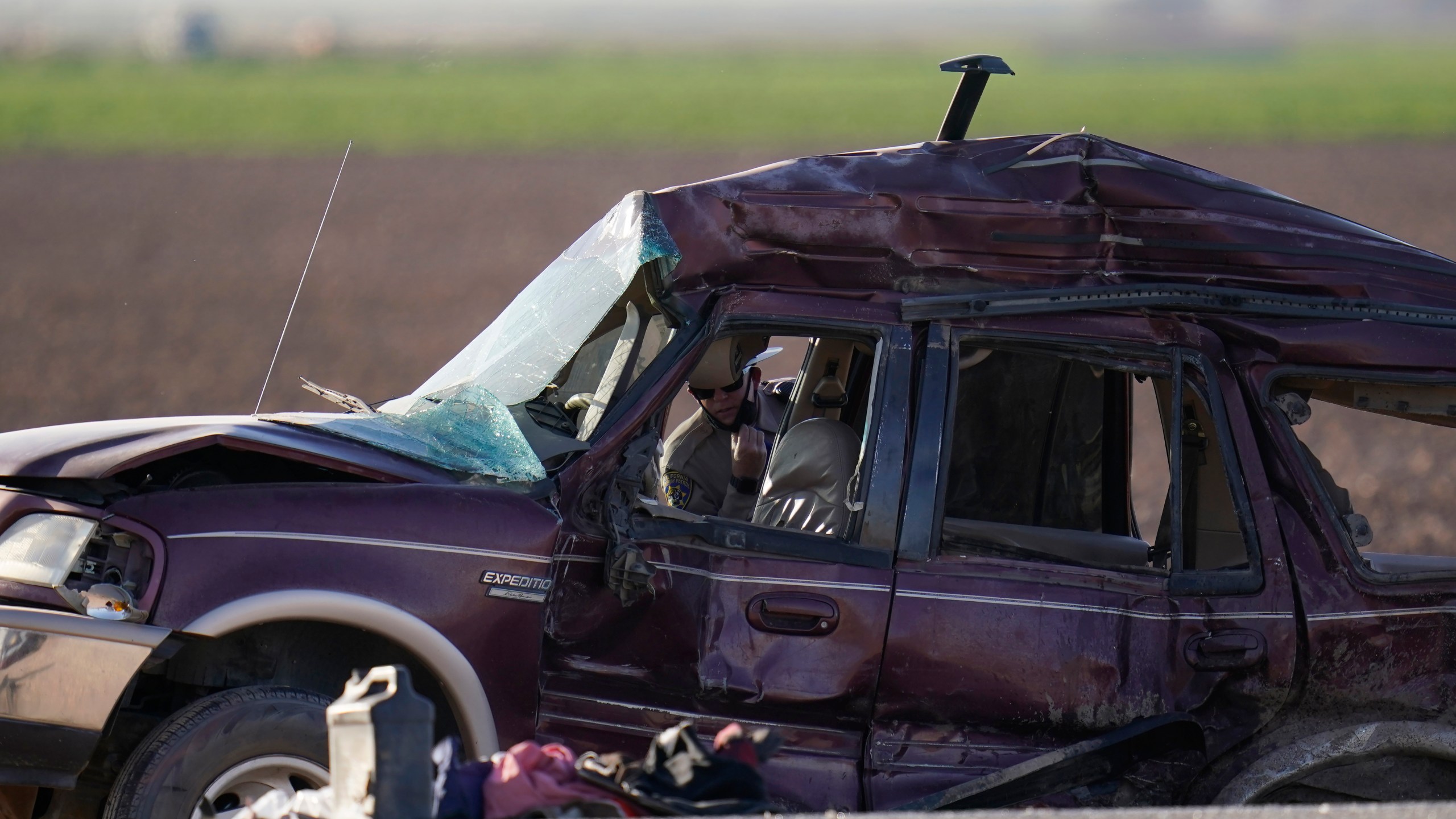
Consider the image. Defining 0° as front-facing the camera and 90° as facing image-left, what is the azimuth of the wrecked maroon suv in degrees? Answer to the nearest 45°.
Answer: approximately 90°

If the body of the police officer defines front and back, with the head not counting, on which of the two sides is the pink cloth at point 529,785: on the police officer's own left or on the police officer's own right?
on the police officer's own right

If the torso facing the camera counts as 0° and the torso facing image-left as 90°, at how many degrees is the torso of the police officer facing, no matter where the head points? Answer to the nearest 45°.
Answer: approximately 315°

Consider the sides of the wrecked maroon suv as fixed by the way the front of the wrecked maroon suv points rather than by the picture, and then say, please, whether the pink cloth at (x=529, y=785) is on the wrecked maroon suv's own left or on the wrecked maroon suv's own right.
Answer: on the wrecked maroon suv's own left
